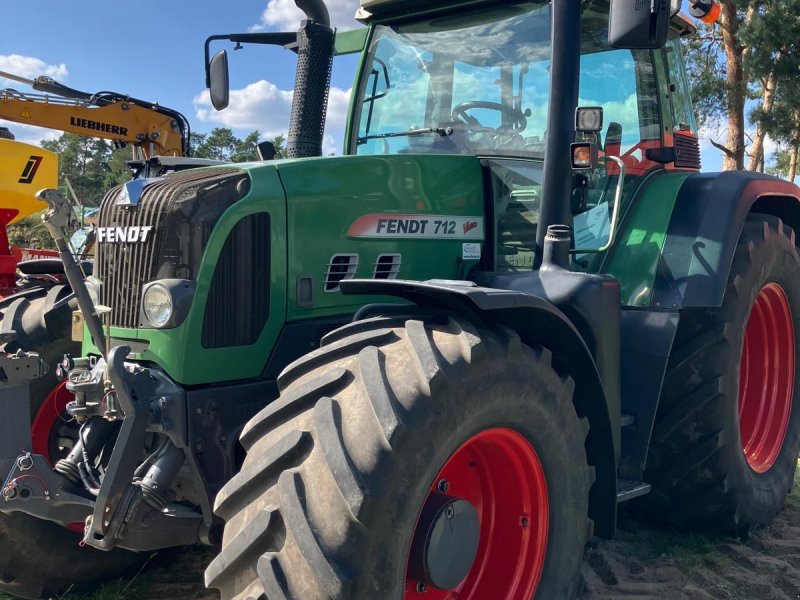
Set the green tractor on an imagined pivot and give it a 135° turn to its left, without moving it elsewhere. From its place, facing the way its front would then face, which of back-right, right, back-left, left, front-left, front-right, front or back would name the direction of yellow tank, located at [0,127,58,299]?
back-left

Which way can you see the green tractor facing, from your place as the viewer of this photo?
facing the viewer and to the left of the viewer

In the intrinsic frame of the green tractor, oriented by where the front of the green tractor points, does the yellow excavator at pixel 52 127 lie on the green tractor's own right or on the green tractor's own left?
on the green tractor's own right
